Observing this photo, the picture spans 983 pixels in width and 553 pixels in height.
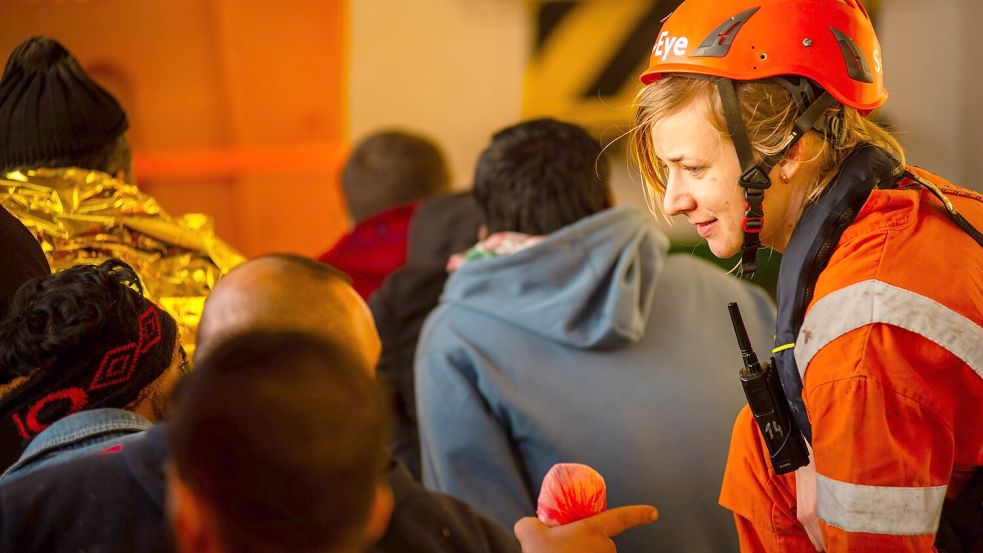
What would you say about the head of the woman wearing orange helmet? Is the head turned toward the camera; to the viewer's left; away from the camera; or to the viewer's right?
to the viewer's left

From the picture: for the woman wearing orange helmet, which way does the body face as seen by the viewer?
to the viewer's left
